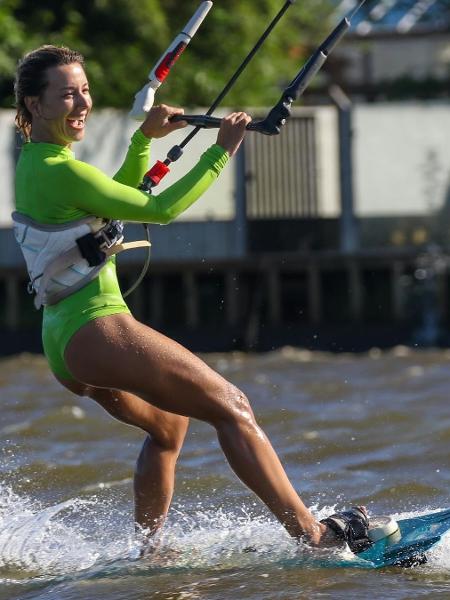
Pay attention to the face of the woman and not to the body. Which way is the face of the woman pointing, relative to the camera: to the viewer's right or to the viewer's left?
to the viewer's right

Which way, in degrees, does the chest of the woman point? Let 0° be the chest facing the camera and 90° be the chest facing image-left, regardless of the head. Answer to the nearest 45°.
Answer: approximately 270°
